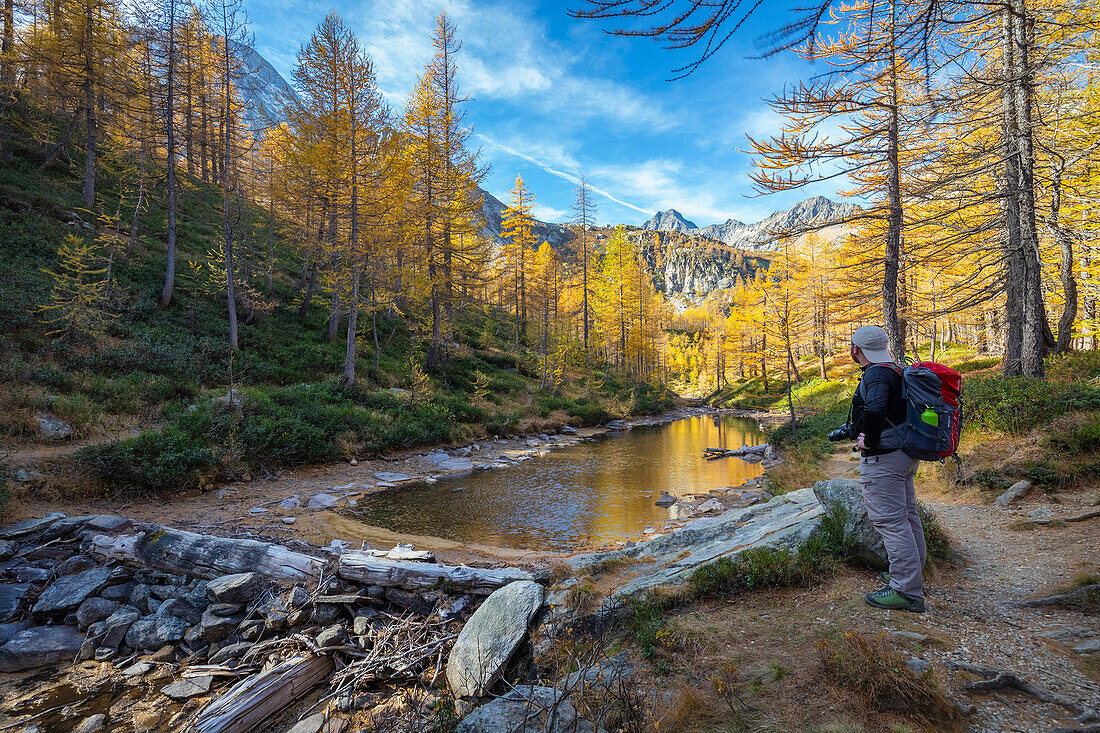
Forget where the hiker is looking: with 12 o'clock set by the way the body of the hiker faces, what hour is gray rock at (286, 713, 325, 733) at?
The gray rock is roughly at 11 o'clock from the hiker.

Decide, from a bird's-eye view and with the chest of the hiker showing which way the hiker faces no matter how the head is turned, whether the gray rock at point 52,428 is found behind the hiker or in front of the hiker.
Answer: in front

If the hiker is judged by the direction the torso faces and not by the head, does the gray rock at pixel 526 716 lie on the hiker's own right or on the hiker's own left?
on the hiker's own left

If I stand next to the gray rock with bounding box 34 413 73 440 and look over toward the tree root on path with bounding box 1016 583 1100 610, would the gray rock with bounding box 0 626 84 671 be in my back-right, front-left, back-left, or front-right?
front-right

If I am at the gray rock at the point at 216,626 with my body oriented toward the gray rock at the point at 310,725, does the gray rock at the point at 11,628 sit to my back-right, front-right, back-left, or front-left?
back-right

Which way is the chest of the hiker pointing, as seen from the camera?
to the viewer's left

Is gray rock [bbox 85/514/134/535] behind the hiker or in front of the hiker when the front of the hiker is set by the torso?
in front

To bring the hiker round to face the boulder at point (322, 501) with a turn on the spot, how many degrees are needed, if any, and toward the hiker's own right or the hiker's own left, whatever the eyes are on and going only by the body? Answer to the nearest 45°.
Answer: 0° — they already face it

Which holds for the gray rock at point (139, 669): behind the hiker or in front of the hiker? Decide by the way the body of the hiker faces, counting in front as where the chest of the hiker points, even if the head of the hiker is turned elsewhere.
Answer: in front

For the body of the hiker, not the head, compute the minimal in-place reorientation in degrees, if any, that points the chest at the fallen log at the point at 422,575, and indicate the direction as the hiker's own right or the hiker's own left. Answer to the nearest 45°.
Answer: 0° — they already face it
